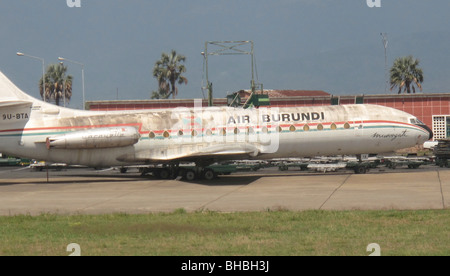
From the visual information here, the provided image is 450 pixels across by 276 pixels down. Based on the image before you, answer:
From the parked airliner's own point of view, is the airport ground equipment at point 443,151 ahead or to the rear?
ahead

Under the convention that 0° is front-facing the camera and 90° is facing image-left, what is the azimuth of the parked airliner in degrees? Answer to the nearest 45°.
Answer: approximately 270°
